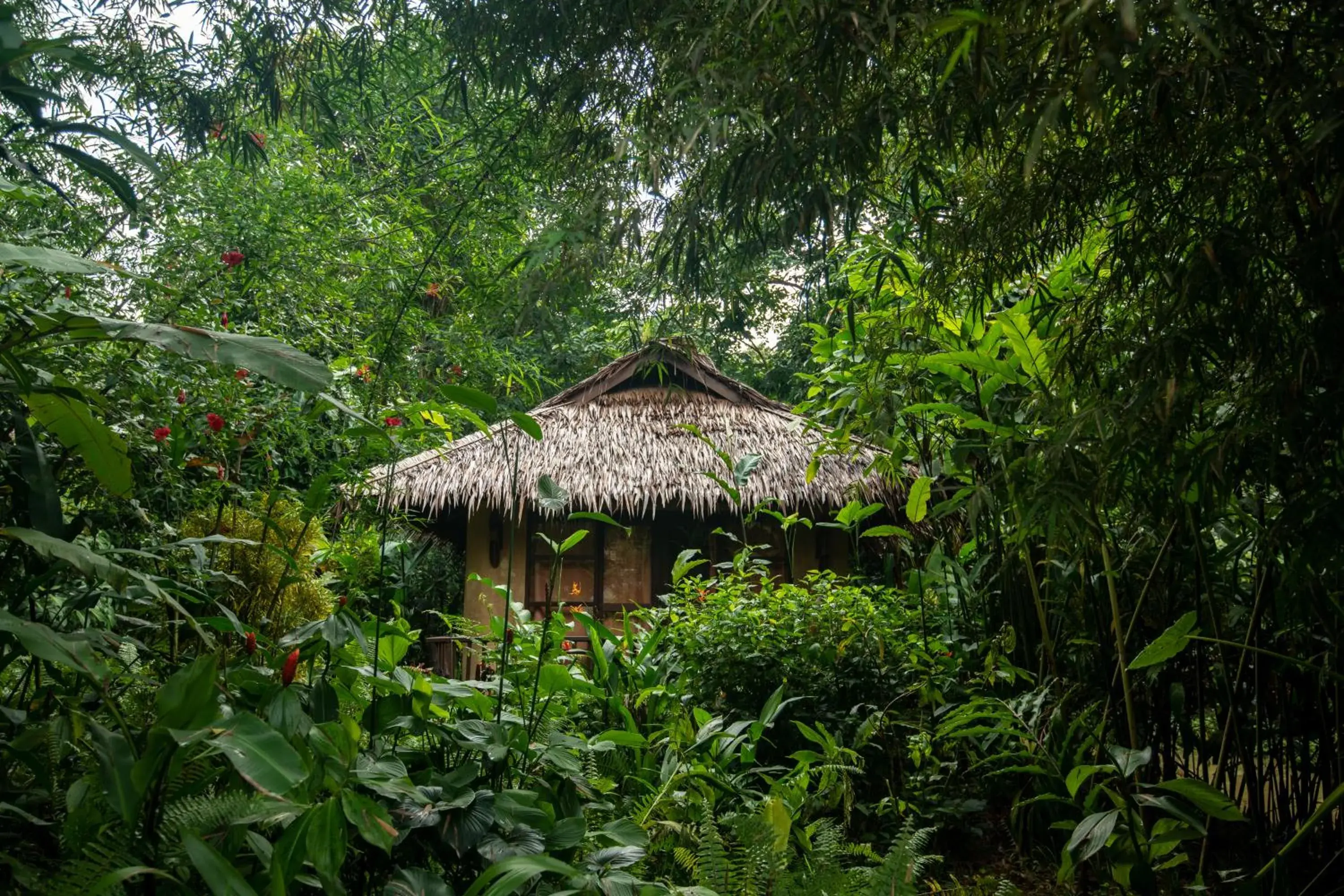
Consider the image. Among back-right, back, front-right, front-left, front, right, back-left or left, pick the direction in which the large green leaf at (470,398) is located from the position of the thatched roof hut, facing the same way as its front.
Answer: front

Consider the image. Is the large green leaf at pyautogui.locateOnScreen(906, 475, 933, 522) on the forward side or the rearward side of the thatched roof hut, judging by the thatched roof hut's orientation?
on the forward side

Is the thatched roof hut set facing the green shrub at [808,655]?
yes

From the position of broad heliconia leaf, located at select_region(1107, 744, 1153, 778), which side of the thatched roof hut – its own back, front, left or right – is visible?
front

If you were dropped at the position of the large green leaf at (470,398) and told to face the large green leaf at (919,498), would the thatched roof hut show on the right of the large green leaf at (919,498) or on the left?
left

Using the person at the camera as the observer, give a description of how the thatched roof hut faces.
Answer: facing the viewer

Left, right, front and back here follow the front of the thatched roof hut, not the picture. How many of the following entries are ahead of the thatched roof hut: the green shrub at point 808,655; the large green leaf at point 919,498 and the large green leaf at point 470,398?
3

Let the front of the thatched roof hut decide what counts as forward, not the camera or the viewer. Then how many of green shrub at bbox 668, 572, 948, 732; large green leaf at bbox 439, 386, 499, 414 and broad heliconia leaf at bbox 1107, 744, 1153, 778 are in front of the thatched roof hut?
3
